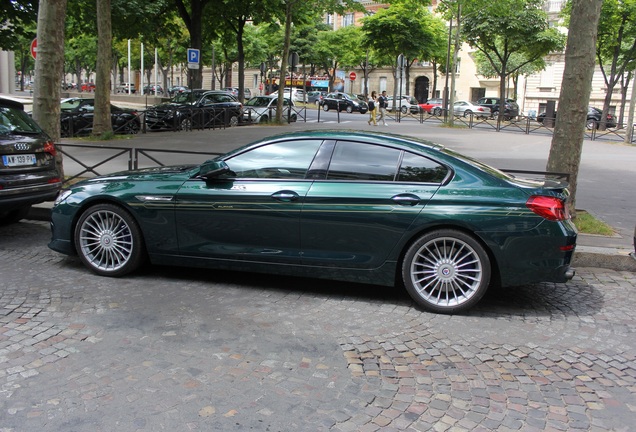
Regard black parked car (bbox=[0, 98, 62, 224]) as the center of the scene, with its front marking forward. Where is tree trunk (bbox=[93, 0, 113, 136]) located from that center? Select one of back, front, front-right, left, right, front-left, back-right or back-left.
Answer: front-right

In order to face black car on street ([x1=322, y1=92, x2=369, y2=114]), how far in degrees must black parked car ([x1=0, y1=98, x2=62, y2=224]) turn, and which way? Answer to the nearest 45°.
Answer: approximately 90° to its right

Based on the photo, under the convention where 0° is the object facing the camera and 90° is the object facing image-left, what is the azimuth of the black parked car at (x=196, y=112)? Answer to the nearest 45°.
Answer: approximately 45°

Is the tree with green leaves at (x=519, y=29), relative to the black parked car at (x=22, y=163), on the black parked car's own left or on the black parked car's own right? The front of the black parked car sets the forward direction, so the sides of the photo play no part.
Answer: on the black parked car's own right

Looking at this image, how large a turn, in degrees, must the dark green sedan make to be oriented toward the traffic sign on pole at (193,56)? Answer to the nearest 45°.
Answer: approximately 90° to its right

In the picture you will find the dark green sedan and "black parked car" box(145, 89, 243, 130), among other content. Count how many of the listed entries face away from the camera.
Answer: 0

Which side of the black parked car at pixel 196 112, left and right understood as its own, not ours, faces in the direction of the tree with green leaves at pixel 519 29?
back

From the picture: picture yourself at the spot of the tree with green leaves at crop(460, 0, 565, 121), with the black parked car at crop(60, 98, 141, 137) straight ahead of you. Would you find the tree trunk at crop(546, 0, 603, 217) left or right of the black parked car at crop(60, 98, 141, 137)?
left

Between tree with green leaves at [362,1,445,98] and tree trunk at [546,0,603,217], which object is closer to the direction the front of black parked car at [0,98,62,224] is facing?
the tree with green leaves

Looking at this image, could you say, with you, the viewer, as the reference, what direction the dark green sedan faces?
facing to the left of the viewer

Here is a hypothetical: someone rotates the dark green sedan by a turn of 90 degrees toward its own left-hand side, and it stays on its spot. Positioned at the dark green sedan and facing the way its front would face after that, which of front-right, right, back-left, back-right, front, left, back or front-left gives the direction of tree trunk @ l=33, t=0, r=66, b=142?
back-right

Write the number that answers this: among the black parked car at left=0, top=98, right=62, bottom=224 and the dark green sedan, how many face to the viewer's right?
0

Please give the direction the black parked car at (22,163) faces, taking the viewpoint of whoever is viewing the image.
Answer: facing away from the viewer and to the left of the viewer

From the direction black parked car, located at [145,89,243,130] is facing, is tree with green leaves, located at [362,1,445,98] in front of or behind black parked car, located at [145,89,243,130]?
behind
